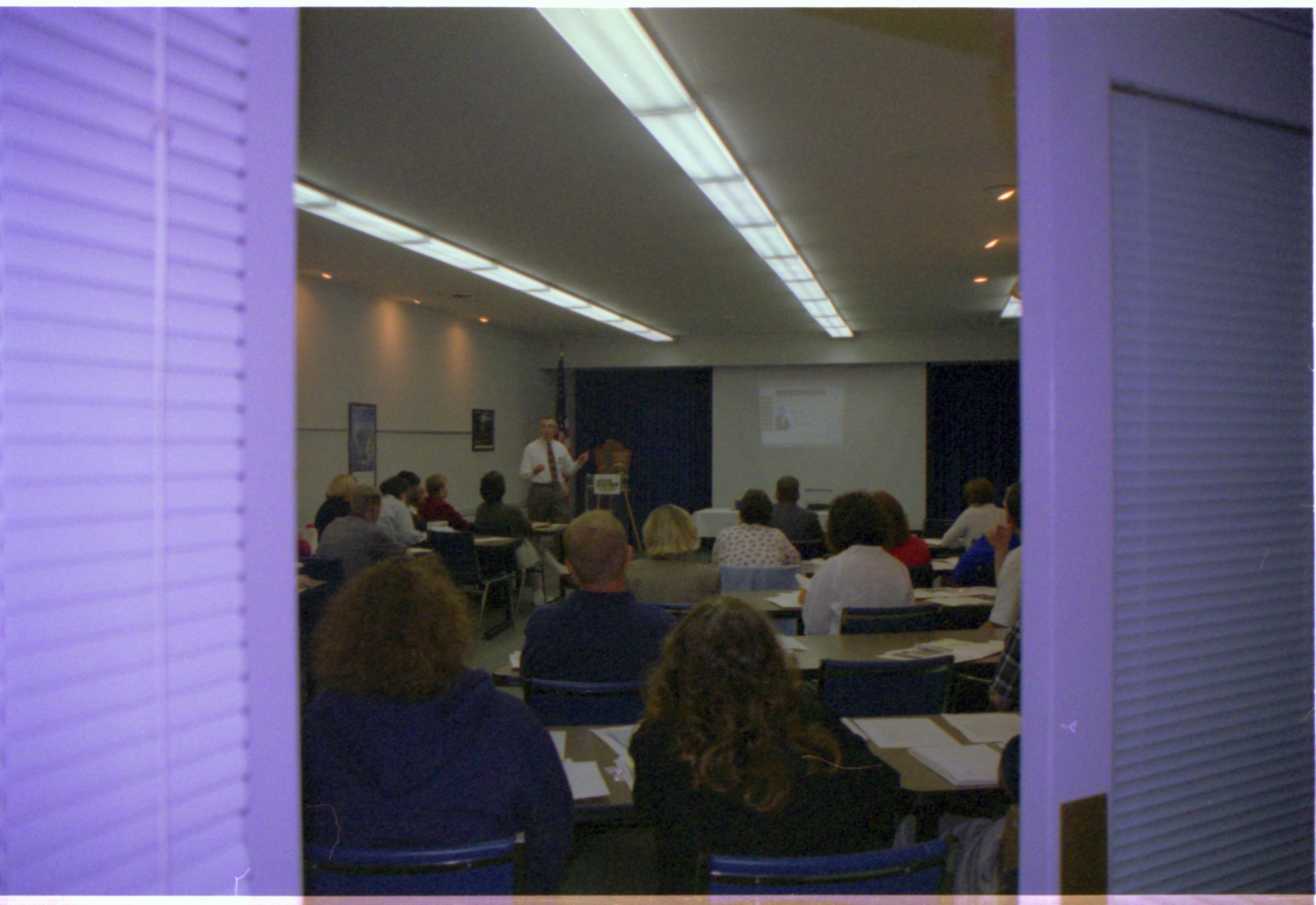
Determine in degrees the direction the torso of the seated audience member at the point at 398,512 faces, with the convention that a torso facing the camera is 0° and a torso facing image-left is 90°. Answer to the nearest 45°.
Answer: approximately 225°

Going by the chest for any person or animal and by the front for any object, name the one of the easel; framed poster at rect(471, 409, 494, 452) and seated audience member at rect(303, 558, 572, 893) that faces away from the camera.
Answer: the seated audience member

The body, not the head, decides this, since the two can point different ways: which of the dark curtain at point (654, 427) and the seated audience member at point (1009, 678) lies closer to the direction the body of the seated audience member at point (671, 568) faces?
the dark curtain

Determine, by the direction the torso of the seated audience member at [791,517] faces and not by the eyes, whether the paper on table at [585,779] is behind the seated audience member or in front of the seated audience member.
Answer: behind

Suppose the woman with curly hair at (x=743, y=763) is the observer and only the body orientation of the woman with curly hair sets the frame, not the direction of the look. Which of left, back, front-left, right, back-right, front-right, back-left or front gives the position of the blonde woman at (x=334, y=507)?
front-left

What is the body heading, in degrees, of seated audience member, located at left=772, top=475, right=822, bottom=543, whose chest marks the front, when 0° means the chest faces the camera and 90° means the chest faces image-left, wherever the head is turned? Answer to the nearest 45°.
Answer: approximately 180°

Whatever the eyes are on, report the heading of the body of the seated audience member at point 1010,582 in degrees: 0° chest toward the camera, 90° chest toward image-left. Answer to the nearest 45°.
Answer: approximately 135°

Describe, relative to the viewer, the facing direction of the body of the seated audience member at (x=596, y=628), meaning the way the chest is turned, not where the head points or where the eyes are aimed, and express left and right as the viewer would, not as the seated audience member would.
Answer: facing away from the viewer

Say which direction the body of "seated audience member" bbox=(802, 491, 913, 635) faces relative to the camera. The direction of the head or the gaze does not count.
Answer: away from the camera

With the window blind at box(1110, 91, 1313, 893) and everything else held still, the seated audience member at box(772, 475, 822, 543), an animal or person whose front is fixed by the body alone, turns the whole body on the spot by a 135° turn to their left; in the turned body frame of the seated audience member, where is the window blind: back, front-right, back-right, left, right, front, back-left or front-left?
front-left

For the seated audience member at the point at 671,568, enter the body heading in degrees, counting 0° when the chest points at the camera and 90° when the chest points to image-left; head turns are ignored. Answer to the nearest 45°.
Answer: approximately 180°

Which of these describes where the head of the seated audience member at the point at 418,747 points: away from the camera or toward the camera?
away from the camera

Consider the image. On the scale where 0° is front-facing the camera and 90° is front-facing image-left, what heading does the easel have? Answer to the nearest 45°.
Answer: approximately 0°

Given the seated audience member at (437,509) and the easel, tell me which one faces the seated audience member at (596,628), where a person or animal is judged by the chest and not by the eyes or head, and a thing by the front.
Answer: the easel

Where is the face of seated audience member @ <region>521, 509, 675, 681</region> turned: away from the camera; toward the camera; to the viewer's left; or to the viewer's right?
away from the camera

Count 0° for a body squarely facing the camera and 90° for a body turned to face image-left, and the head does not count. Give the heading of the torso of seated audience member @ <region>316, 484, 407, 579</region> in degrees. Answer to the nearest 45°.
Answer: approximately 225°

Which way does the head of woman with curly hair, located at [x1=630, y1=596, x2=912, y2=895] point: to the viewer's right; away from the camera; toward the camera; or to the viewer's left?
away from the camera
